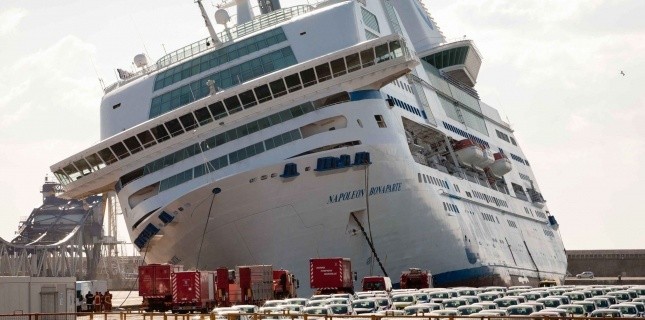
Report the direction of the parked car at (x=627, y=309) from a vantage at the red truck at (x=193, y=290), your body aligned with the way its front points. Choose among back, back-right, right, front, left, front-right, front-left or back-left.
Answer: right

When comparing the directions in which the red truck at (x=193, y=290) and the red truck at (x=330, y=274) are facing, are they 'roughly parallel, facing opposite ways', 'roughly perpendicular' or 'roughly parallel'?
roughly parallel

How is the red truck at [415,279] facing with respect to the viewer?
toward the camera

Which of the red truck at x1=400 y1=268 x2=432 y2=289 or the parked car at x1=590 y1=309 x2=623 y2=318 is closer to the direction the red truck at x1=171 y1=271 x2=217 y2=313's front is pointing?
the red truck

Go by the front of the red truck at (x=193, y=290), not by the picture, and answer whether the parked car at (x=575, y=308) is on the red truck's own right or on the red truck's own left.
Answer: on the red truck's own right

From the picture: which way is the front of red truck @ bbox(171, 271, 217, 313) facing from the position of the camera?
facing away from the viewer and to the right of the viewer

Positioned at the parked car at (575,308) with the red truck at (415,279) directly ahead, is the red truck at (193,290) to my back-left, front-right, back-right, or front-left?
front-left

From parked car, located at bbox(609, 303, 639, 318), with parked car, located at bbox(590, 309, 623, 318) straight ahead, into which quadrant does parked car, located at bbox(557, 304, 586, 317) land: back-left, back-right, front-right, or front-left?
front-right

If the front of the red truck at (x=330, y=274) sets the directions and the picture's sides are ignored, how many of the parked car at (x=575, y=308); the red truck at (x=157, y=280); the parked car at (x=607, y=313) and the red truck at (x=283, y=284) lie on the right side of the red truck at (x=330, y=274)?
2

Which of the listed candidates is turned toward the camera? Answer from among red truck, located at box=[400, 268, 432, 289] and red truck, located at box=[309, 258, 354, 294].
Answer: red truck, located at box=[400, 268, 432, 289]

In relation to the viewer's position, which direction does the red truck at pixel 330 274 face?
facing away from the viewer and to the right of the viewer

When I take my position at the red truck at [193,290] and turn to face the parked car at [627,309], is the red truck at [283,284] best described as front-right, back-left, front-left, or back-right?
front-left
